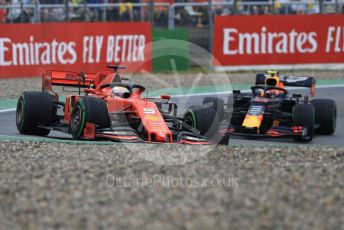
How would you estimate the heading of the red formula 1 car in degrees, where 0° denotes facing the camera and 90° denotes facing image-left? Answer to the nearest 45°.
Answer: approximately 315°

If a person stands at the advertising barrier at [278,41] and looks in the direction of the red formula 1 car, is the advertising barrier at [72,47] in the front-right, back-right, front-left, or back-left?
front-right

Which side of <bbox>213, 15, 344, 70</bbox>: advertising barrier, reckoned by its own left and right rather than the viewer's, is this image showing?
front

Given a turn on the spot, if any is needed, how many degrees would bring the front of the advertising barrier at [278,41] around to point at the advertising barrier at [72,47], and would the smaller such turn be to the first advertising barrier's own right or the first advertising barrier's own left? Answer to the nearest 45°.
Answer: approximately 45° to the first advertising barrier's own right

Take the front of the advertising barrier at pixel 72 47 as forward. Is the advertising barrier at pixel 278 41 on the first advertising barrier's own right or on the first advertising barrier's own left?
on the first advertising barrier's own left

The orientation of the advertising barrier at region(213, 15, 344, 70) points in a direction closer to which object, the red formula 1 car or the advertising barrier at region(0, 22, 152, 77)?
the red formula 1 car

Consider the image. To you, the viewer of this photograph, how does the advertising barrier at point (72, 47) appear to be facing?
facing the viewer

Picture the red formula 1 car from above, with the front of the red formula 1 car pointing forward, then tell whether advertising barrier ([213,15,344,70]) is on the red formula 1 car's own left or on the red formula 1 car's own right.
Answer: on the red formula 1 car's own left

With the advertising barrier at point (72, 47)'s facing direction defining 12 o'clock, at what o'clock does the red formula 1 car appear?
The red formula 1 car is roughly at 12 o'clock from the advertising barrier.

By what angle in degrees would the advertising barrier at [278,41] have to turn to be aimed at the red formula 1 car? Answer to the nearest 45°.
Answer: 0° — it already faces it

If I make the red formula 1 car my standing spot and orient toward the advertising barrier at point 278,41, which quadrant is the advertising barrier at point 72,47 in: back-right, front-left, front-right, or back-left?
front-left

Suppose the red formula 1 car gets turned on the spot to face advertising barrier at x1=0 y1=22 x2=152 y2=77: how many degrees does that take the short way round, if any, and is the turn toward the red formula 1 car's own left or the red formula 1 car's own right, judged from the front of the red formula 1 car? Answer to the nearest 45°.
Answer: approximately 135° to the red formula 1 car's own left

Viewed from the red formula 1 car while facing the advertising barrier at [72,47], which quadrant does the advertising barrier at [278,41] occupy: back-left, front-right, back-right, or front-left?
front-right

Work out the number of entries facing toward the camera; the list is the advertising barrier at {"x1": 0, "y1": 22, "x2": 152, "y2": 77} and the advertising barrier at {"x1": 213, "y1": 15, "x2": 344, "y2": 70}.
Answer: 2

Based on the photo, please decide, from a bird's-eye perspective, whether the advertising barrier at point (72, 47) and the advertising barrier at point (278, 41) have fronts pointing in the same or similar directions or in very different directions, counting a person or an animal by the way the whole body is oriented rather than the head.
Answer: same or similar directions
